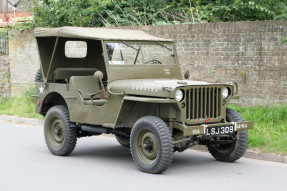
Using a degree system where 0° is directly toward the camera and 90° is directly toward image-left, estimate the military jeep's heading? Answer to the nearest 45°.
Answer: approximately 315°
